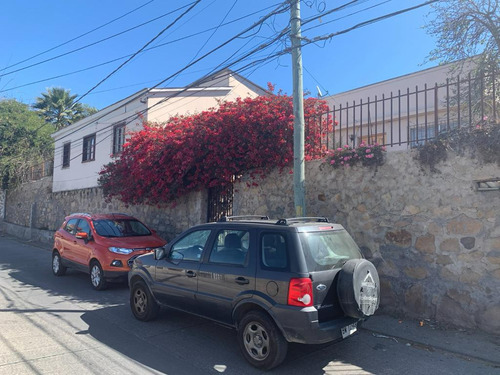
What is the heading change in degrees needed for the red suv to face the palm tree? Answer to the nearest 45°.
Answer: approximately 135° to its left

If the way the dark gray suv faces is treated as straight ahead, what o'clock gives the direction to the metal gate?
The metal gate is roughly at 1 o'clock from the dark gray suv.

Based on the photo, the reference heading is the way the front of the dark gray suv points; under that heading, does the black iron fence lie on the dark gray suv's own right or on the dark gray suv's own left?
on the dark gray suv's own right

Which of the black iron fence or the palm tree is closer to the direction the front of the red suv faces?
the black iron fence

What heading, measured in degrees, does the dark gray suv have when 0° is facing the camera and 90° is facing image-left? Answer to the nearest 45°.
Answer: approximately 135°

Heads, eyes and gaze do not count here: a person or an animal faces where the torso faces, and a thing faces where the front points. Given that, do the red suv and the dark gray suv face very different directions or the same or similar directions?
very different directions

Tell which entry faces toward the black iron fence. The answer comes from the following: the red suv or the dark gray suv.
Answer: the red suv

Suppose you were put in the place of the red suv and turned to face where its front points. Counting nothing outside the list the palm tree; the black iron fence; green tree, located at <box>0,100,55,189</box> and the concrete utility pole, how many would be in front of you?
2

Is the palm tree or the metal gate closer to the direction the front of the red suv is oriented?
the metal gate

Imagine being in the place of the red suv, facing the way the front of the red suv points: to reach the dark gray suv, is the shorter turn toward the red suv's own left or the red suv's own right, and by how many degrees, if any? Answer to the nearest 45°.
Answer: approximately 45° to the red suv's own right
